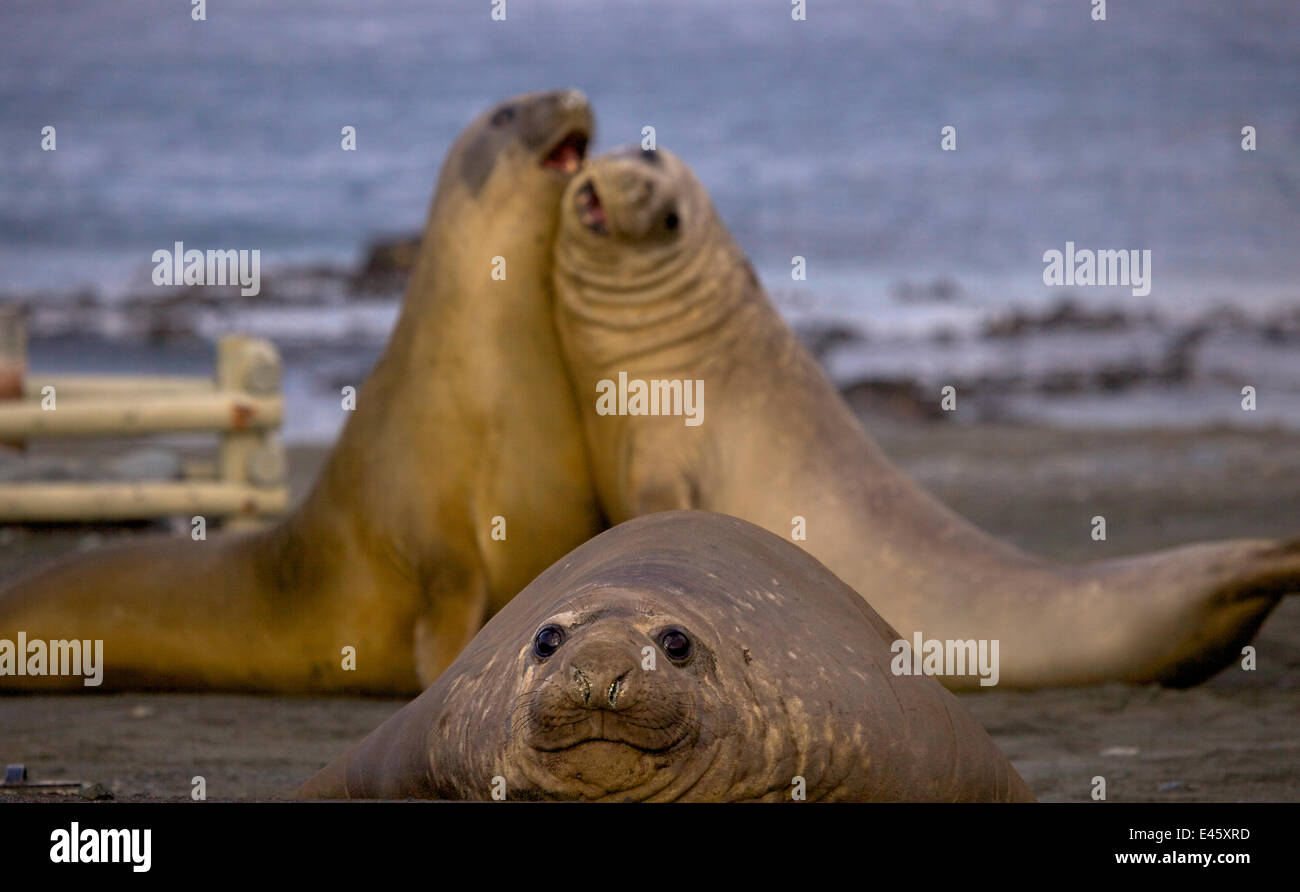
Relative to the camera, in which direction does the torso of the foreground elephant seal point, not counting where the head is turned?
toward the camera

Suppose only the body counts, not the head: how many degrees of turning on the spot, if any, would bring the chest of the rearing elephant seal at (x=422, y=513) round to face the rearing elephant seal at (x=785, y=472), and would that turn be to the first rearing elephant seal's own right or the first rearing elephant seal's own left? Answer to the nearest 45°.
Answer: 0° — it already faces it

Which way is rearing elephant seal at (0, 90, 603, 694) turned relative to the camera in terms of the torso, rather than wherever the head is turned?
to the viewer's right

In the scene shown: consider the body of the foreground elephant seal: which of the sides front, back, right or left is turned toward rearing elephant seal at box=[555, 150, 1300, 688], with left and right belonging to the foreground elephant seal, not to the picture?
back

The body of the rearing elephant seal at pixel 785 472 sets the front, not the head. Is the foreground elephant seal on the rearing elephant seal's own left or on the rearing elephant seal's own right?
on the rearing elephant seal's own left

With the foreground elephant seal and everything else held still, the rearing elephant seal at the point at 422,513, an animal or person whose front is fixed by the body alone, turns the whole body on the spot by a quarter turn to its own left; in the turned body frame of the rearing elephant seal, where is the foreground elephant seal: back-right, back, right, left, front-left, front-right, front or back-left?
back
